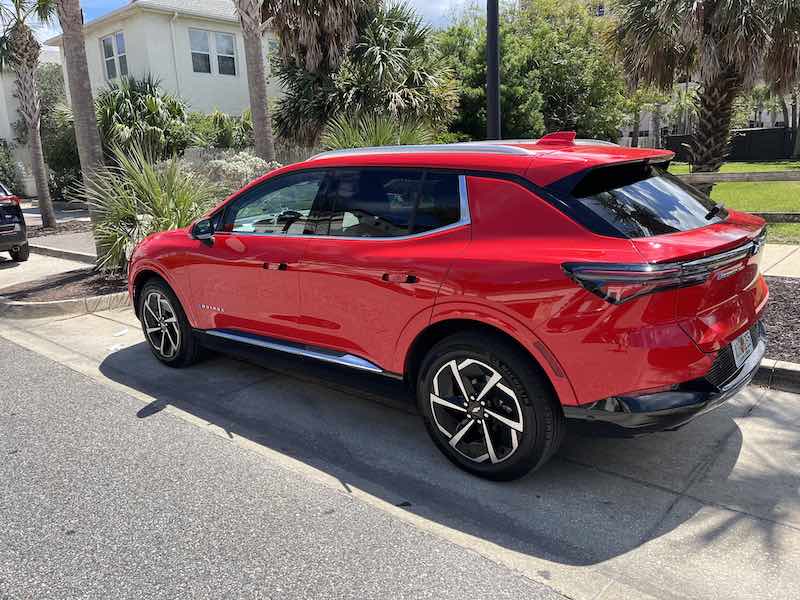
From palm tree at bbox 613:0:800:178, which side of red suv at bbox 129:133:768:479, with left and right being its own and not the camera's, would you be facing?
right

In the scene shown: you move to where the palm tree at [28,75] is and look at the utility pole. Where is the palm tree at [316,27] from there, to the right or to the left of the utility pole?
left

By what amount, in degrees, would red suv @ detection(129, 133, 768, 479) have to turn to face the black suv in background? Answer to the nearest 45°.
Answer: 0° — it already faces it

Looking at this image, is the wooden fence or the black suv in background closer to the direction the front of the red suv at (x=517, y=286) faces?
the black suv in background

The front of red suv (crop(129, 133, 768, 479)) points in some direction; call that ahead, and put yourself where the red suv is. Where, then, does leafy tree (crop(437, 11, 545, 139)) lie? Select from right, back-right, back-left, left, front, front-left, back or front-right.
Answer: front-right

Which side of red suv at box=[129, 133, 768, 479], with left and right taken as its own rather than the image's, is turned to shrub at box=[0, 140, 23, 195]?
front

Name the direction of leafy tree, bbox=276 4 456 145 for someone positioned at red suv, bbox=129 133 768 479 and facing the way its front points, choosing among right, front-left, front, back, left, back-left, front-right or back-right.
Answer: front-right

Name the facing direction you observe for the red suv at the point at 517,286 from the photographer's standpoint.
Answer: facing away from the viewer and to the left of the viewer

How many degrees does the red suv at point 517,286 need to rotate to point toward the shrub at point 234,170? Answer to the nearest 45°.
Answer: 0° — it already faces it

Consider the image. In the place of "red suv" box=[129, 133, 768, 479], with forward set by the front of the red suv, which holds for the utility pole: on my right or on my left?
on my right

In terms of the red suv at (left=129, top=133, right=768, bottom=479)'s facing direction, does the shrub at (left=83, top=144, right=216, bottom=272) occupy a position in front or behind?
in front

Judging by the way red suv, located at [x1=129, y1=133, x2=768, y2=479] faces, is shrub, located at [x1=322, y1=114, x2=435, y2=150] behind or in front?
in front

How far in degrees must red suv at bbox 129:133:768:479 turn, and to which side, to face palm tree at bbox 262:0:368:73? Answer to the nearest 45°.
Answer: approximately 45° to its right
